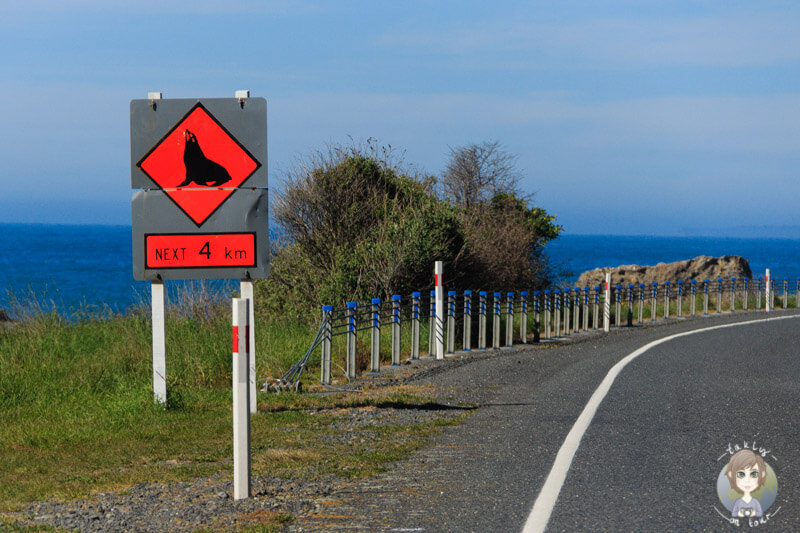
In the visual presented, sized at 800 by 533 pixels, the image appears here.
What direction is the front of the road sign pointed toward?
toward the camera

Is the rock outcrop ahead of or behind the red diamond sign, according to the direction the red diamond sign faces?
behind

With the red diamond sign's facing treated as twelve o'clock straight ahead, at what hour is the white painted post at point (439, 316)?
The white painted post is roughly at 7 o'clock from the red diamond sign.

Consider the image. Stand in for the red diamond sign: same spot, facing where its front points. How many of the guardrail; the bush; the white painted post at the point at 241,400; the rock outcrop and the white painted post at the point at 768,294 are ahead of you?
1

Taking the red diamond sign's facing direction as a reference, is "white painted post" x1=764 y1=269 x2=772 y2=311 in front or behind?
behind

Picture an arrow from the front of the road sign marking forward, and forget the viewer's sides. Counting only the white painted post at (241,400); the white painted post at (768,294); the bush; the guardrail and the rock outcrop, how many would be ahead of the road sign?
1

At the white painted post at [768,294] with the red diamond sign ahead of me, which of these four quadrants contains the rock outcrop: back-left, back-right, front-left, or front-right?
back-right

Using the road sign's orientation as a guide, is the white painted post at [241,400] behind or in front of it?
in front

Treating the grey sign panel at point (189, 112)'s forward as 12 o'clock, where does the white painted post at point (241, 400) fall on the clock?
The white painted post is roughly at 12 o'clock from the grey sign panel.

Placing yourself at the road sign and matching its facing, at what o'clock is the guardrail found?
The guardrail is roughly at 7 o'clock from the road sign.

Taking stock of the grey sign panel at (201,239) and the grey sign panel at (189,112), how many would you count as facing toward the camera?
2

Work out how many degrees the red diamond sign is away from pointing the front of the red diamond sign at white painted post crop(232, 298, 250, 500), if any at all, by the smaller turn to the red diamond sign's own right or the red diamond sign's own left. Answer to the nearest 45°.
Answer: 0° — it already faces it

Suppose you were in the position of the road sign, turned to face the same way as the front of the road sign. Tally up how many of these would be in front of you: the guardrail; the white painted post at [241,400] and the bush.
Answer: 1
